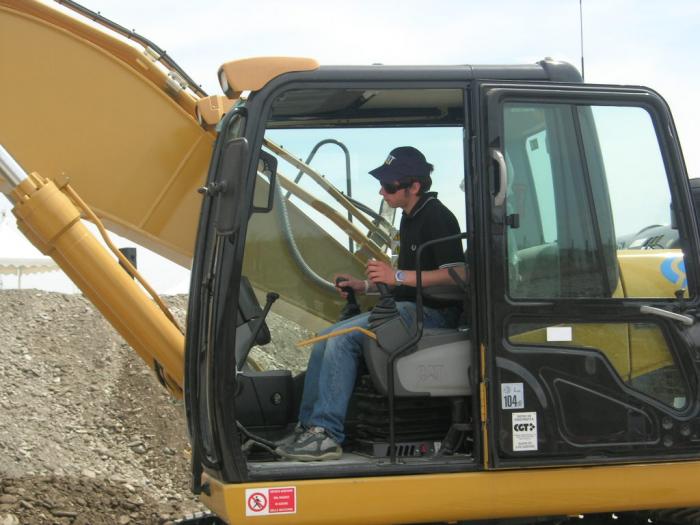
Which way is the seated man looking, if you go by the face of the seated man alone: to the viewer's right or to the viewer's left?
to the viewer's left

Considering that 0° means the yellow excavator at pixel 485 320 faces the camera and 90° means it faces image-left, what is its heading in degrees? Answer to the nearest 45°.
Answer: approximately 90°

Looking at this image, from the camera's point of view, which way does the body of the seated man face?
to the viewer's left
